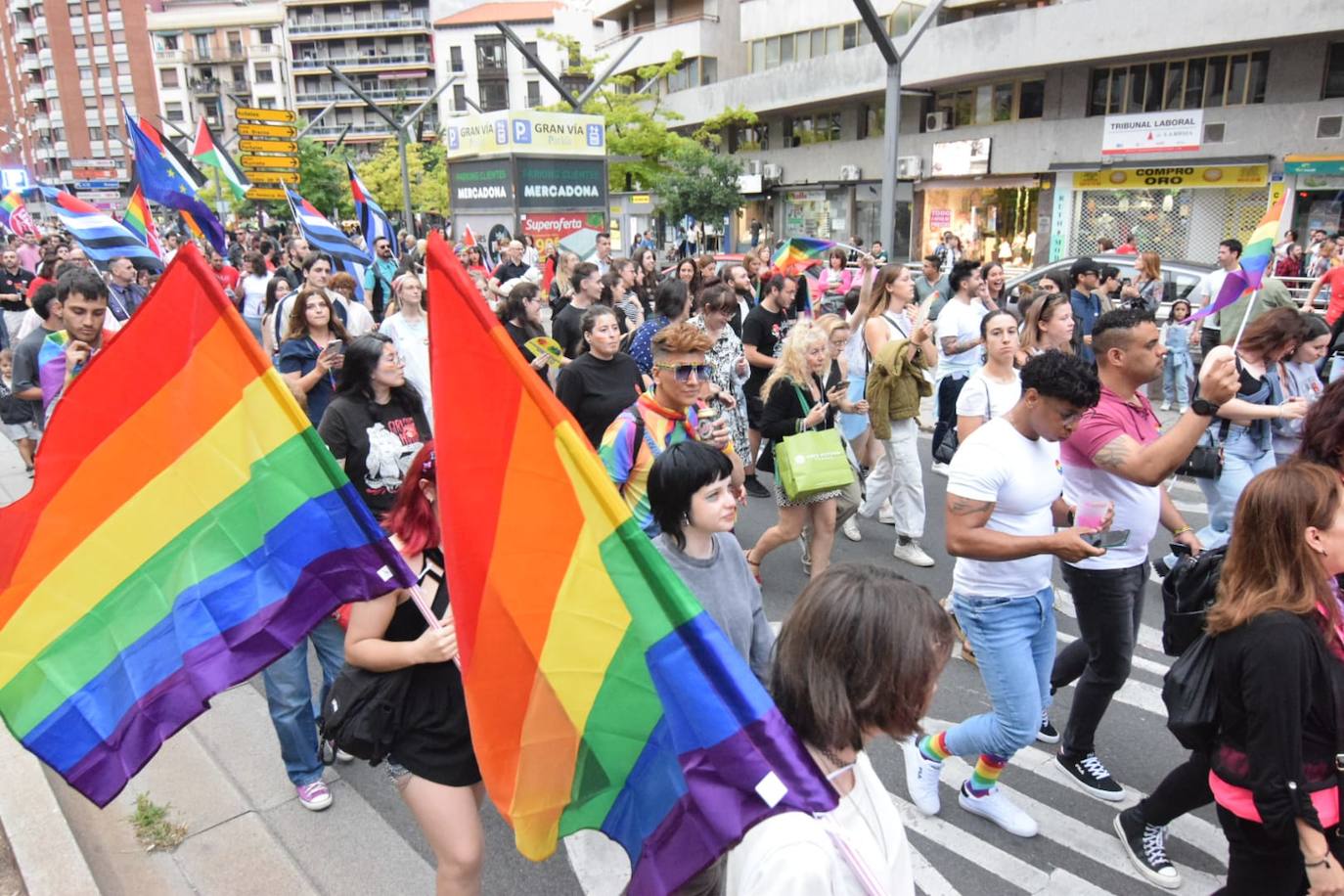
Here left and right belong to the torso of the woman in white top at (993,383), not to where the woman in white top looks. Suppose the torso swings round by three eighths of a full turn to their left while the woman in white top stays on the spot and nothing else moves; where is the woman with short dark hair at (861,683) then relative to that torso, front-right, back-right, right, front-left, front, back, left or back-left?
back

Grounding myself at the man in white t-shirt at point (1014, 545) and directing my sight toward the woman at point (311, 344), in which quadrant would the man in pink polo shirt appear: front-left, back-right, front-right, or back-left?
back-right

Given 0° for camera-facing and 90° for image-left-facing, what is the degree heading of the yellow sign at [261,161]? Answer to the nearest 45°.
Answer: approximately 0°

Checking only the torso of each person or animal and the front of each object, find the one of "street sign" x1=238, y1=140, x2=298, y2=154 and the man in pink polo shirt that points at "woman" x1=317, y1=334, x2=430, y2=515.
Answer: the street sign

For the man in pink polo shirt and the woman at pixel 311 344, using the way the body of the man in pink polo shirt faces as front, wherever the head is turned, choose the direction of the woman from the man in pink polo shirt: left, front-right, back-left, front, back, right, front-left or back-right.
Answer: back

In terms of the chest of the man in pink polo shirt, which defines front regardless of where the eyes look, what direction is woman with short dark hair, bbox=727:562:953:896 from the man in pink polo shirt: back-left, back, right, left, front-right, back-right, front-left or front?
right
